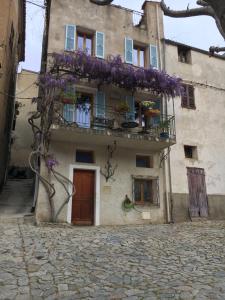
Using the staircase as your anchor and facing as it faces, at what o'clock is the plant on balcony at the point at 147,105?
The plant on balcony is roughly at 10 o'clock from the staircase.

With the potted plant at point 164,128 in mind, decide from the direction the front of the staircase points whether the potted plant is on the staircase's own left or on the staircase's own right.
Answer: on the staircase's own left

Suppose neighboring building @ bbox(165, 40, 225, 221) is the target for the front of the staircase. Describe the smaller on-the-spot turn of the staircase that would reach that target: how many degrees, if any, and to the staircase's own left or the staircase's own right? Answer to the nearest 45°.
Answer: approximately 90° to the staircase's own left

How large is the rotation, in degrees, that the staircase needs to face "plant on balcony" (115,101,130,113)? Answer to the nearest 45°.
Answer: approximately 45° to its left

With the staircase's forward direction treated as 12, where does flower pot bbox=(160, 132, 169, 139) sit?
The flower pot is roughly at 10 o'clock from the staircase.

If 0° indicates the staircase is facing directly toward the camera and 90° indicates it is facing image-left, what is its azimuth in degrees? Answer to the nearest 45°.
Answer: approximately 0°

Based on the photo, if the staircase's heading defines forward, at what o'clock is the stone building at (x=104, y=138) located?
The stone building is roughly at 10 o'clock from the staircase.

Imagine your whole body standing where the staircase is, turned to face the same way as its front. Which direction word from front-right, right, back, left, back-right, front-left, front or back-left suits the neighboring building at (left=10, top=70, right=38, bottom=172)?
back
